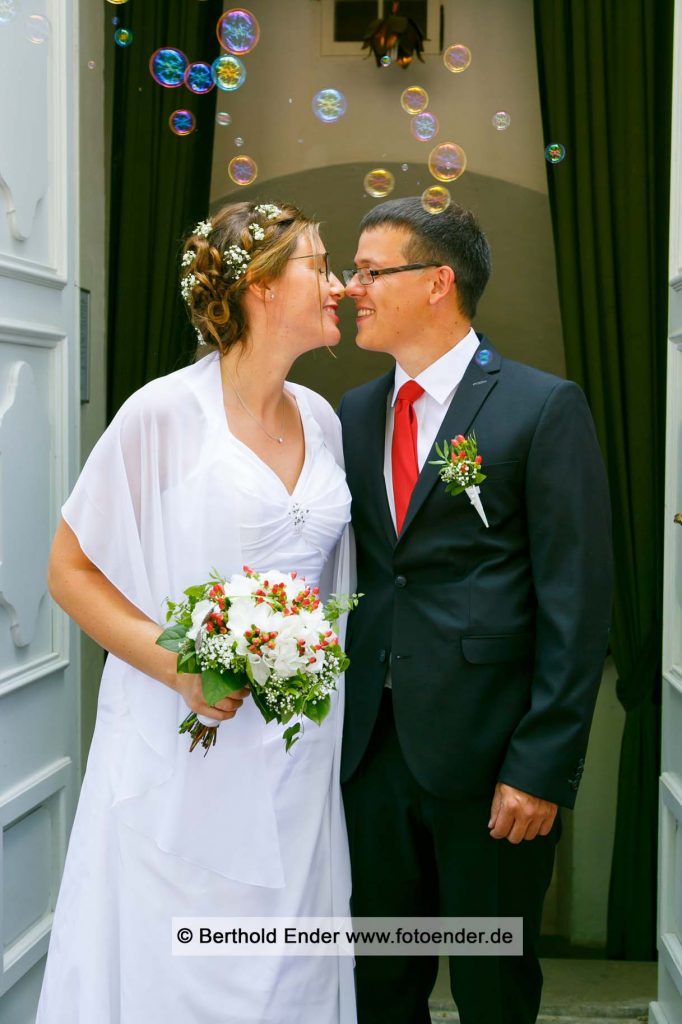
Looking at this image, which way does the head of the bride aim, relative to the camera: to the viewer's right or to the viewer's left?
to the viewer's right

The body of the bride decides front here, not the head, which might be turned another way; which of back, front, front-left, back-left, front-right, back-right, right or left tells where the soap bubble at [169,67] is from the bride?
back-left

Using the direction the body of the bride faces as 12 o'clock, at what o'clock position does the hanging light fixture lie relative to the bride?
The hanging light fixture is roughly at 8 o'clock from the bride.

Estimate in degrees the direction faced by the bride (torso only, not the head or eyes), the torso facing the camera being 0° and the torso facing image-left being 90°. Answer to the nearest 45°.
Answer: approximately 315°

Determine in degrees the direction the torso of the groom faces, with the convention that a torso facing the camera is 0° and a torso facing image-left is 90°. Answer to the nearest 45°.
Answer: approximately 45°

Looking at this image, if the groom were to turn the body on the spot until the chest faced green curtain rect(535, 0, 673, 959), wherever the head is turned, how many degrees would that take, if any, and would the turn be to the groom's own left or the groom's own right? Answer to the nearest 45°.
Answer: approximately 135° to the groom's own right

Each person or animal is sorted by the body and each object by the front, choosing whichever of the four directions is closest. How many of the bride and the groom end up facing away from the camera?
0

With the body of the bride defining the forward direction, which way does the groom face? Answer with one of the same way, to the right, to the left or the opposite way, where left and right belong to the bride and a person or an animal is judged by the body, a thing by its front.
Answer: to the right

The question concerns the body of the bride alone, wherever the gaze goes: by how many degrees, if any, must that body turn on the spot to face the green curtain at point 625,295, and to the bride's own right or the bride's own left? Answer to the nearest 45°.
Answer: approximately 90° to the bride's own left

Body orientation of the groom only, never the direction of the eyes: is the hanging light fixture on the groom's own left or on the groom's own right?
on the groom's own right

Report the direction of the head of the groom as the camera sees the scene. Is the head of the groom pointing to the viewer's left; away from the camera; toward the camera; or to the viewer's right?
to the viewer's left
